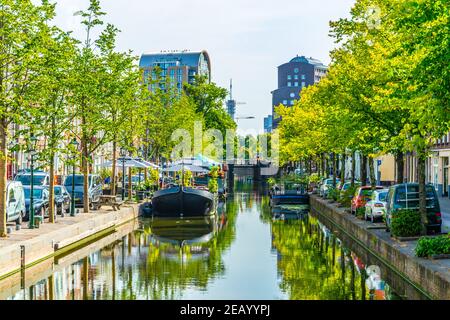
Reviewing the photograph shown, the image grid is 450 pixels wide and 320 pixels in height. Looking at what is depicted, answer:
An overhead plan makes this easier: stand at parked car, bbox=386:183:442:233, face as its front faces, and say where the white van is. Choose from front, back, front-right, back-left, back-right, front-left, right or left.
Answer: left

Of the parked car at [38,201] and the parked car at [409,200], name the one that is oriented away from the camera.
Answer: the parked car at [409,200]

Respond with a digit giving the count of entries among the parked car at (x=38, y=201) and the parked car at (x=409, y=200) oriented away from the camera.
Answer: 1

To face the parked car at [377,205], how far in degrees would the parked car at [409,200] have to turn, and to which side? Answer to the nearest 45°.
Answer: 0° — it already faces it

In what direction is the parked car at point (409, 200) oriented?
away from the camera

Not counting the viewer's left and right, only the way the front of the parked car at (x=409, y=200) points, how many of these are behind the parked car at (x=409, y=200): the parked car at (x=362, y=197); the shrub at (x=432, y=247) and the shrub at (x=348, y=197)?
1

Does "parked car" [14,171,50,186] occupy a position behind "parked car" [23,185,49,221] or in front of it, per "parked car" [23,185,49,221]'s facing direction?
behind
